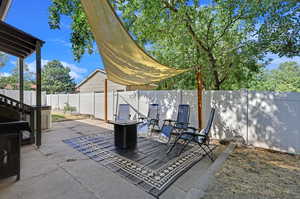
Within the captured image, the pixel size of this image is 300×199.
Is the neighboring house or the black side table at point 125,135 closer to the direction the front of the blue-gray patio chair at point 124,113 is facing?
the black side table

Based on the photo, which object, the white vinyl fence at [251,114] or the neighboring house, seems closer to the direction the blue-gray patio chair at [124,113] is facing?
the white vinyl fence

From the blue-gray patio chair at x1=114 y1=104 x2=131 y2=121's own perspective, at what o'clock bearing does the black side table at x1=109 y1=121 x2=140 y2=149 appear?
The black side table is roughly at 12 o'clock from the blue-gray patio chair.

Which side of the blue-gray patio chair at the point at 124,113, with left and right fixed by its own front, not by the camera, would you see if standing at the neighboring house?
back

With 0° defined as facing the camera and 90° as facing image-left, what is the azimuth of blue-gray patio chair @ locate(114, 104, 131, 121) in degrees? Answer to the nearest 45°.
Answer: approximately 0°

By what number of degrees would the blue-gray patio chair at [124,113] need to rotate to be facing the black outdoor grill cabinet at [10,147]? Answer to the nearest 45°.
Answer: approximately 45° to its right

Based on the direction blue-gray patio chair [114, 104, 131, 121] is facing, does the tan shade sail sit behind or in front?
in front
